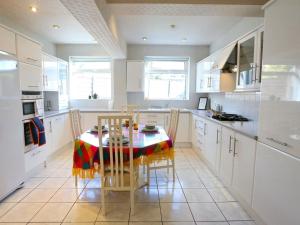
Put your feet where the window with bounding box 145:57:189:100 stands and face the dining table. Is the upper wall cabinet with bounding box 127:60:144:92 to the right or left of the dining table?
right

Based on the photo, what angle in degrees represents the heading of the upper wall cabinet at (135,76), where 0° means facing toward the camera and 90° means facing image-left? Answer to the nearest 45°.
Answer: approximately 0°

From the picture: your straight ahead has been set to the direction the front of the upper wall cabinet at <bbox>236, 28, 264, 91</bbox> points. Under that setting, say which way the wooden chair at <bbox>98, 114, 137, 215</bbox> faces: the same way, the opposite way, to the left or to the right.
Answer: to the right

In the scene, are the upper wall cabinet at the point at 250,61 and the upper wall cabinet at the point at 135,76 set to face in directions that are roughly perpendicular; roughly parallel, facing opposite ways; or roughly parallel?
roughly perpendicular

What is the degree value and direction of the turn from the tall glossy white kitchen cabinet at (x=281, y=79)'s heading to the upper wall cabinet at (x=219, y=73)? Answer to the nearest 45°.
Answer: approximately 90° to its right

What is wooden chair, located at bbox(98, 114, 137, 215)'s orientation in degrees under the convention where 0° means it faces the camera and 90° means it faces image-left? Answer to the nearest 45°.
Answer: approximately 180°

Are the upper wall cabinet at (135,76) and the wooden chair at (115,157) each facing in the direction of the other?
yes

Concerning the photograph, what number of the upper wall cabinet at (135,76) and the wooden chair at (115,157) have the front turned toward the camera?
1

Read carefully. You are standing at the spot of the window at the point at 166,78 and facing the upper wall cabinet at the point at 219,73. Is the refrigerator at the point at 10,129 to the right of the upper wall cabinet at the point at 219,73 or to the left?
right

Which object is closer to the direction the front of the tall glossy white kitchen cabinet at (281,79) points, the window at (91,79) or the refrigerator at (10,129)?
the refrigerator

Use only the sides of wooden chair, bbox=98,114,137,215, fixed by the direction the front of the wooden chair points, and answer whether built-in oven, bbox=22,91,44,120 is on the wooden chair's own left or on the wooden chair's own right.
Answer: on the wooden chair's own left

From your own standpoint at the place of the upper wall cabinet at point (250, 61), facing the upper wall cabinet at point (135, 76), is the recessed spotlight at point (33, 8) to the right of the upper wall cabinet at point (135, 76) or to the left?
left

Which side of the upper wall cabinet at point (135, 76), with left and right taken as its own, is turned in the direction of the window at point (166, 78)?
left
